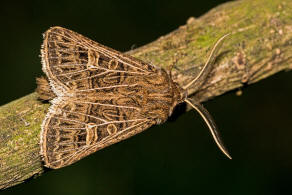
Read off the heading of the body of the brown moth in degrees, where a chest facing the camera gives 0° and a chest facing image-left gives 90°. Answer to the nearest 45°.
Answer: approximately 270°
